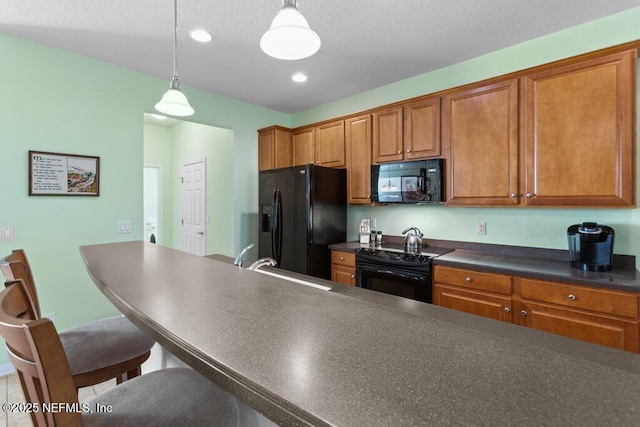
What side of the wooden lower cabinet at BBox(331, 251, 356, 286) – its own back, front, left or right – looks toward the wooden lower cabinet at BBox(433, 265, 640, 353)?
left

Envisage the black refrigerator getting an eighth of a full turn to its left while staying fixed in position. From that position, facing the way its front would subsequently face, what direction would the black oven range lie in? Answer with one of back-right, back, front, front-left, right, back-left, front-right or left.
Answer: front-left

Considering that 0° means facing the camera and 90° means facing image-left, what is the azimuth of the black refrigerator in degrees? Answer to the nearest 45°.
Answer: approximately 45°

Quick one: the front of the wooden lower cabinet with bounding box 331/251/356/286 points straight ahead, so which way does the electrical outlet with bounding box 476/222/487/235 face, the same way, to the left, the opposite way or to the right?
the same way

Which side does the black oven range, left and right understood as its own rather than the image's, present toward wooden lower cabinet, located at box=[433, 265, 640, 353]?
left

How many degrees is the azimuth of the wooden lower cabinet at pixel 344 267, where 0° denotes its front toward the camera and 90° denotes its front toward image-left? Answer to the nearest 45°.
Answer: approximately 45°

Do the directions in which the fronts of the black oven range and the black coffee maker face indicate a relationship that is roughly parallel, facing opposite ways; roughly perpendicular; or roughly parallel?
roughly parallel

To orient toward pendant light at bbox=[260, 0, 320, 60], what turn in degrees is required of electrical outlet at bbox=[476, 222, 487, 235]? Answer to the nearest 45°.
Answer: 0° — it already faces it

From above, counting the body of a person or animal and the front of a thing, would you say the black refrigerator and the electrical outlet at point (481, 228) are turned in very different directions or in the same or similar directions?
same or similar directions

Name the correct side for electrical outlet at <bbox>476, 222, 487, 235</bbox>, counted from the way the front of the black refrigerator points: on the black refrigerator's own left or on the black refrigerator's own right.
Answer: on the black refrigerator's own left

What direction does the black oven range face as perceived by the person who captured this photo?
facing the viewer and to the left of the viewer

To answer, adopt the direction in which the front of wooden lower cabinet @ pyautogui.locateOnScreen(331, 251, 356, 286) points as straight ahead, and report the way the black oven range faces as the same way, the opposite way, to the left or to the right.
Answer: the same way

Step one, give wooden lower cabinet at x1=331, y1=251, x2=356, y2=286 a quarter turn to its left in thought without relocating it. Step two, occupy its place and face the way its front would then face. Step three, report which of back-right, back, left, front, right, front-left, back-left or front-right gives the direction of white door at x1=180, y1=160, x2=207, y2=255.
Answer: back

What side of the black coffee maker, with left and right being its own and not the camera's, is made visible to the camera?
front

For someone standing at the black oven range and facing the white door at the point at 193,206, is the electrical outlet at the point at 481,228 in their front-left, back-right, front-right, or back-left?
back-right

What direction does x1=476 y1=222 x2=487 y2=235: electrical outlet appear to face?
toward the camera

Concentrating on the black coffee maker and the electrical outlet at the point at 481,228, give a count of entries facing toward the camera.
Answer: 2
